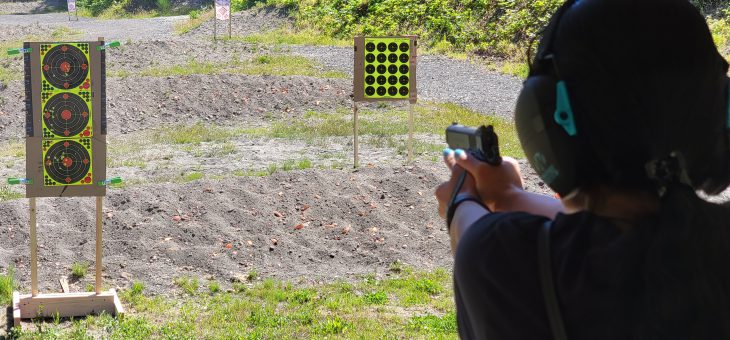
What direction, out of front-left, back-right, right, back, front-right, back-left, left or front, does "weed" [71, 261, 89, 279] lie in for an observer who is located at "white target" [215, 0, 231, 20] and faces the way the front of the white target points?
front

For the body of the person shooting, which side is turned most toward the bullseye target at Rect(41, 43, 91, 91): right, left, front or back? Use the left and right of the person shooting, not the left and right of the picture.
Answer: front

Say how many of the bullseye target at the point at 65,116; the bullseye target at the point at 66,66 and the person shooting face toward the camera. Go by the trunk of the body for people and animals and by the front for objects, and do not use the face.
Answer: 2

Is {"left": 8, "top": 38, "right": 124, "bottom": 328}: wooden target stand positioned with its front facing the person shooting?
yes

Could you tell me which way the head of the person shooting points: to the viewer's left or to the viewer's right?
to the viewer's left

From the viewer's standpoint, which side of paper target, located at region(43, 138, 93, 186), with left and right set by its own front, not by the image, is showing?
front

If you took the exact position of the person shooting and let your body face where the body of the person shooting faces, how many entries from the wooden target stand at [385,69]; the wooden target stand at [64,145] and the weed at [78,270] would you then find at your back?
0

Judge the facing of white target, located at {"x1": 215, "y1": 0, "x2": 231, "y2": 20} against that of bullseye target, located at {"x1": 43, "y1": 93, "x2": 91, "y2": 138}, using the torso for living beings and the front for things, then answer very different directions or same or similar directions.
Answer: same or similar directions

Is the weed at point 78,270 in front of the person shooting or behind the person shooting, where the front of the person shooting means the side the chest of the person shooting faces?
in front

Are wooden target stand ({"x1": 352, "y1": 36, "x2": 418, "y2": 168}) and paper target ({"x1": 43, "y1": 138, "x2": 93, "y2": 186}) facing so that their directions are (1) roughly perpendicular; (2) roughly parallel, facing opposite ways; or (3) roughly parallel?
roughly parallel

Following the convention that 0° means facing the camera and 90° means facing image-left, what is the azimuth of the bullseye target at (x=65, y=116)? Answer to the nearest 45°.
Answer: approximately 0°

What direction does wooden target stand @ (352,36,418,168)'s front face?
toward the camera

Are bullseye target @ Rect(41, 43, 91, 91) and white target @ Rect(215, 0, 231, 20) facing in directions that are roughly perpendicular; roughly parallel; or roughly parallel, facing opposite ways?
roughly parallel

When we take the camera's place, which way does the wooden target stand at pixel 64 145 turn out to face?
facing the viewer

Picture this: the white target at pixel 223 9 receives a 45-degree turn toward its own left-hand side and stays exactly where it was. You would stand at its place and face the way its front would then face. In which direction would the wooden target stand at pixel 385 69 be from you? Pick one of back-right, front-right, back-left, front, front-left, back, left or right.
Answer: front-right

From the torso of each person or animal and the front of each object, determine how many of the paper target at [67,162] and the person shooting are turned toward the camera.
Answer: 1
